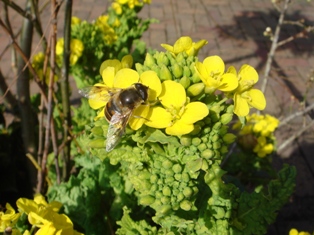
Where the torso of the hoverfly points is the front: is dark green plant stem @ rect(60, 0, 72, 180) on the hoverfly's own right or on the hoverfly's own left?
on the hoverfly's own left

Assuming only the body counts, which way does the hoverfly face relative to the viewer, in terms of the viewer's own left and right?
facing away from the viewer and to the right of the viewer
